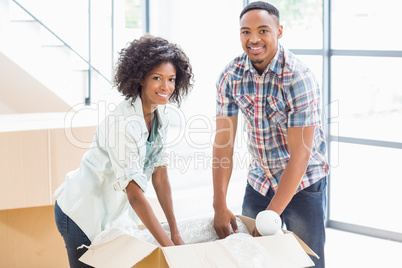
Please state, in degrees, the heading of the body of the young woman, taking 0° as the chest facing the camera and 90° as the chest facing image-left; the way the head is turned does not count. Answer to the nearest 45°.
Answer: approximately 315°

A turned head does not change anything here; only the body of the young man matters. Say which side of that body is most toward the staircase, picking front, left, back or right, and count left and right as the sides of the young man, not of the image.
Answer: right

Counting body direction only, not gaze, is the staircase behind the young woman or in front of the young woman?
behind

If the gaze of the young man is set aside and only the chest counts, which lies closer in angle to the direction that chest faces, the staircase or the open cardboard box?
the open cardboard box
